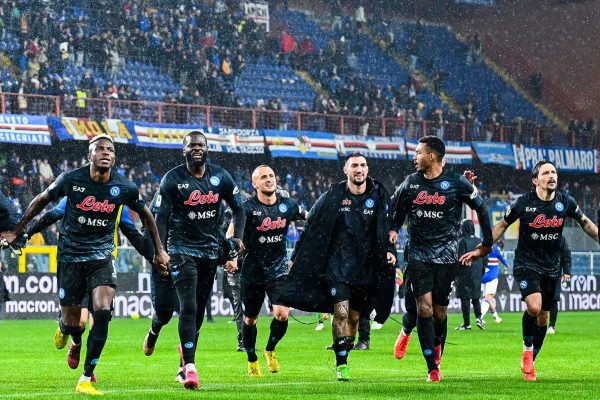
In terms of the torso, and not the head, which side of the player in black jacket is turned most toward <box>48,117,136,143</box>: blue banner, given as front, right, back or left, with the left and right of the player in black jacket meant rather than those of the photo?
back

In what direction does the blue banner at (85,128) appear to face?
toward the camera

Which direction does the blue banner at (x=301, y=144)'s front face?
toward the camera

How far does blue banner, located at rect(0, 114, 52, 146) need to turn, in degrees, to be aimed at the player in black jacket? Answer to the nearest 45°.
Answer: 0° — it already faces them

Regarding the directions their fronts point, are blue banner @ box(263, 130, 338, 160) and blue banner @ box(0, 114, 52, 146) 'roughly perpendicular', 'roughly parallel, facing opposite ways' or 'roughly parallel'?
roughly parallel

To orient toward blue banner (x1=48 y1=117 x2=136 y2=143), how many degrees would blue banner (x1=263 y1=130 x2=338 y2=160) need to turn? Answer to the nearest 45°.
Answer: approximately 45° to its right

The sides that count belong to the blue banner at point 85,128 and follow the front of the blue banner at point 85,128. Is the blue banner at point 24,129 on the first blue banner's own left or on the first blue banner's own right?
on the first blue banner's own right

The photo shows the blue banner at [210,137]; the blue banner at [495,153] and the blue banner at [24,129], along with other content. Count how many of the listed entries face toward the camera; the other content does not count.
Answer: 3

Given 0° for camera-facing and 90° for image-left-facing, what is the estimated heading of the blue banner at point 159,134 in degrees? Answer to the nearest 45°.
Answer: approximately 0°

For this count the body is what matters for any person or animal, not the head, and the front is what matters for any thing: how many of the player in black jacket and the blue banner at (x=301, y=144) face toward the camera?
2

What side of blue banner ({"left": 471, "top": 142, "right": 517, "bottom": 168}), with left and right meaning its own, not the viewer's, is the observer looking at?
front

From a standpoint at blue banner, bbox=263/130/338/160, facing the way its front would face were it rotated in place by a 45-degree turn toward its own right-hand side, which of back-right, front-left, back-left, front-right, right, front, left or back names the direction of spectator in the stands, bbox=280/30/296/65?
back-right
